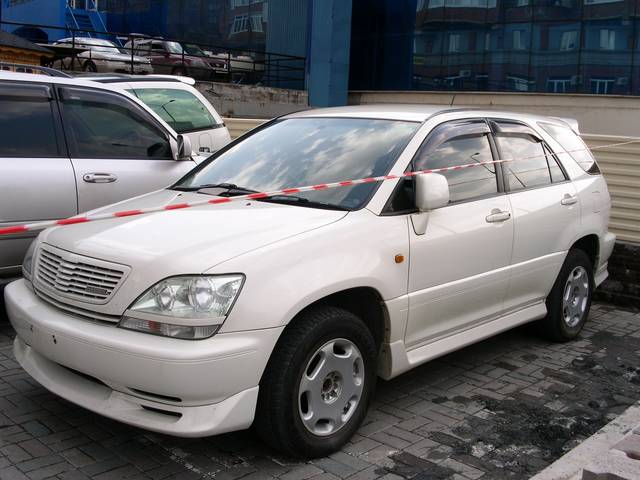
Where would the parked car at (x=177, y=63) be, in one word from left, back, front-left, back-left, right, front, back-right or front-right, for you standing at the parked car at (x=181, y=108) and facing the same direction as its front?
back-right

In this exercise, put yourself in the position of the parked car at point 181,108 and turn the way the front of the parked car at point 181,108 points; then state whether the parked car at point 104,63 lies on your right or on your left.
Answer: on your right

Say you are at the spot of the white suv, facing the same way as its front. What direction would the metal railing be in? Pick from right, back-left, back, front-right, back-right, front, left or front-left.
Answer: back-right

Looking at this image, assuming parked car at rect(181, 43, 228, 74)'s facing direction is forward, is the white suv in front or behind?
in front

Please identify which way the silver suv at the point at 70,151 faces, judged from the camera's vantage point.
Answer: facing to the right of the viewer

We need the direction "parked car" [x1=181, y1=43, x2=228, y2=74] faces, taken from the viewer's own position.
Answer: facing the viewer and to the right of the viewer

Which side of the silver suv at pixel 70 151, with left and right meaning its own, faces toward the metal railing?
left

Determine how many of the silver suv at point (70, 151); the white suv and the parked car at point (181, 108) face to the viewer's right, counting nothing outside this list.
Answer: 1

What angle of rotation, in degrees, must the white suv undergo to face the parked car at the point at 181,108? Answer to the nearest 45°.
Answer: approximately 135° to its right

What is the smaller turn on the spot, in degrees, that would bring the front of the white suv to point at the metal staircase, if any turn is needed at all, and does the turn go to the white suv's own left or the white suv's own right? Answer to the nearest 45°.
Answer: approximately 135° to the white suv's own right
